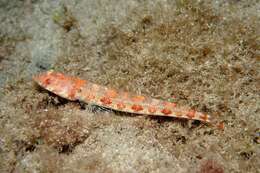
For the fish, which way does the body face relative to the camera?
to the viewer's left
